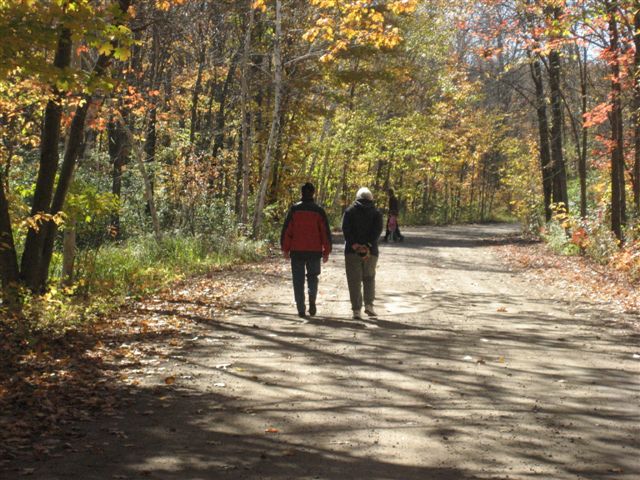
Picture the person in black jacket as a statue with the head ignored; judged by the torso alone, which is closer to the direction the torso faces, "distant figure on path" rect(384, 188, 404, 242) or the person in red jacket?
the distant figure on path

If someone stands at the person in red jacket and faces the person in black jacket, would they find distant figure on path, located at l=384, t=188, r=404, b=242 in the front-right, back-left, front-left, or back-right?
front-left

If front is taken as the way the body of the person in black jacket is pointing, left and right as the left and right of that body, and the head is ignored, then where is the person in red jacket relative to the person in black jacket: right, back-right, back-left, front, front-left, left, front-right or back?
left

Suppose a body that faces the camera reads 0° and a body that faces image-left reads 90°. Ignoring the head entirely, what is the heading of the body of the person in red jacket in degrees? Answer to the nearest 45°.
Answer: approximately 180°

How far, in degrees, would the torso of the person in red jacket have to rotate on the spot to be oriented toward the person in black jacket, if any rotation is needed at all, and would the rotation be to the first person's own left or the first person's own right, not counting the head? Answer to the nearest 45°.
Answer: approximately 90° to the first person's own right

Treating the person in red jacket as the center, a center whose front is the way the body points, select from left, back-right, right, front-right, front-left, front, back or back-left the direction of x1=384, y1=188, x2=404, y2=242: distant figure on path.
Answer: front

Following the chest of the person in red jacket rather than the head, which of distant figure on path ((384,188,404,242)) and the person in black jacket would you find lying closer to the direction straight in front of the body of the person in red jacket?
the distant figure on path

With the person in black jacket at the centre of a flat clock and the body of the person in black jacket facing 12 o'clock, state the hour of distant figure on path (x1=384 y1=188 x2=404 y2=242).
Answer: The distant figure on path is roughly at 12 o'clock from the person in black jacket.

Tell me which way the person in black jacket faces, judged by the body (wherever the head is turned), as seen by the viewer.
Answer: away from the camera

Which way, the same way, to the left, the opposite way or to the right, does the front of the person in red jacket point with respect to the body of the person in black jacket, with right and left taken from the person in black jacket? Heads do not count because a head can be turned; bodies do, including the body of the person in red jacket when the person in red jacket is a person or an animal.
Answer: the same way

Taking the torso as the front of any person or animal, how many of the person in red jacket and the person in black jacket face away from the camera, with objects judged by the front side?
2
